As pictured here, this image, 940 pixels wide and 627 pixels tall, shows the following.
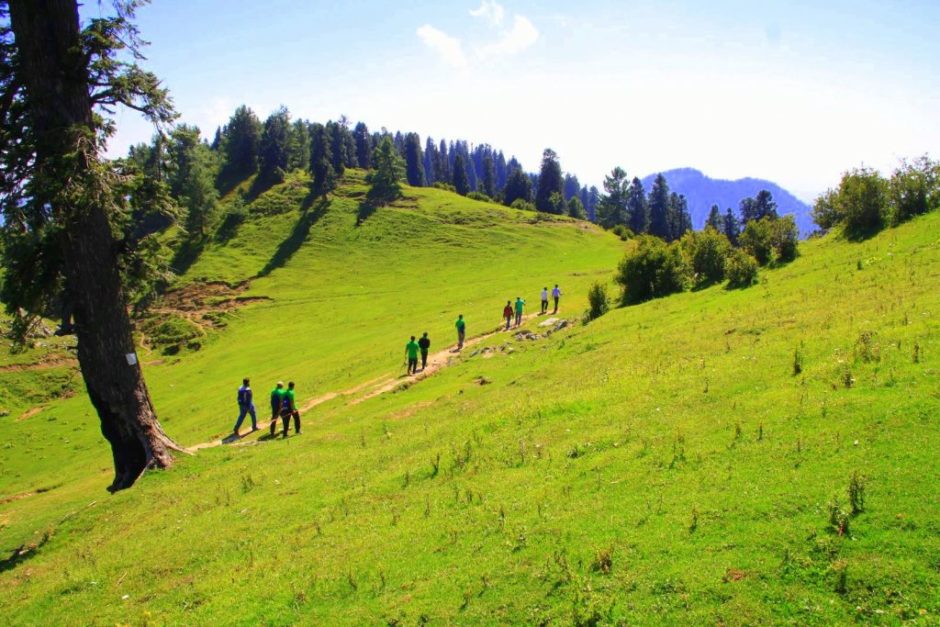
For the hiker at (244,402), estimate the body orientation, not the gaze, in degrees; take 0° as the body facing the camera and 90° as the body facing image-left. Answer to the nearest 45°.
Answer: approximately 225°

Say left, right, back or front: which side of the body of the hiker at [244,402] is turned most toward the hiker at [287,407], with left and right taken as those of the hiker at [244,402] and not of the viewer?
right

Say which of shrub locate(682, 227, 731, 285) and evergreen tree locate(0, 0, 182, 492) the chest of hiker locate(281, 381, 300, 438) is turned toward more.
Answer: the shrub

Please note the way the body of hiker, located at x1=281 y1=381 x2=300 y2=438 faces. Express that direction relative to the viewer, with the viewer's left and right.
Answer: facing away from the viewer and to the right of the viewer

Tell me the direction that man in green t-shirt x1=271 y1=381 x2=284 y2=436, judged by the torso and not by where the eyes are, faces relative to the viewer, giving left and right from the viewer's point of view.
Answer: facing away from the viewer and to the right of the viewer
